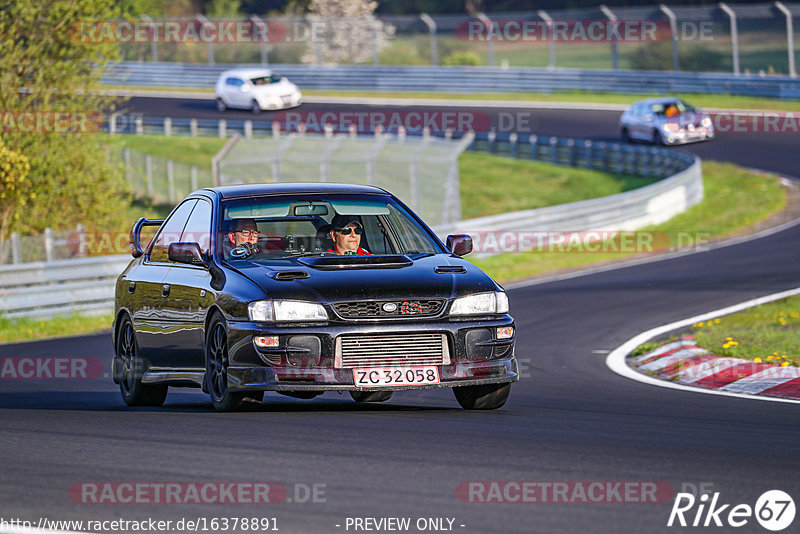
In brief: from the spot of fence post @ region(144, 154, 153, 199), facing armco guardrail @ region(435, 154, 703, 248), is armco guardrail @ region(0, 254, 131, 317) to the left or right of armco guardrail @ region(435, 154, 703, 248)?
right

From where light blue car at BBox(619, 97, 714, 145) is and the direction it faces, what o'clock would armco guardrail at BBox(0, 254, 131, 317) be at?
The armco guardrail is roughly at 2 o'clock from the light blue car.

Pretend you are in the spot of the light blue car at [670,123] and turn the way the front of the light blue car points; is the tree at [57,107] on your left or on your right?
on your right

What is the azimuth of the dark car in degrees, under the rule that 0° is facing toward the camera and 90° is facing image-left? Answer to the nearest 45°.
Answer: approximately 0°

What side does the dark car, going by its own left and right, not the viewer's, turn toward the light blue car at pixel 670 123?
back

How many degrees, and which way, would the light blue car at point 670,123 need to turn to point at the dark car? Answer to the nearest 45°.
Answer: approximately 45° to its right

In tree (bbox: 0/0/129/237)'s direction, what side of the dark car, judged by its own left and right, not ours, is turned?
back

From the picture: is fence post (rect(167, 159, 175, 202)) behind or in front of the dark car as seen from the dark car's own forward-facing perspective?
behind
